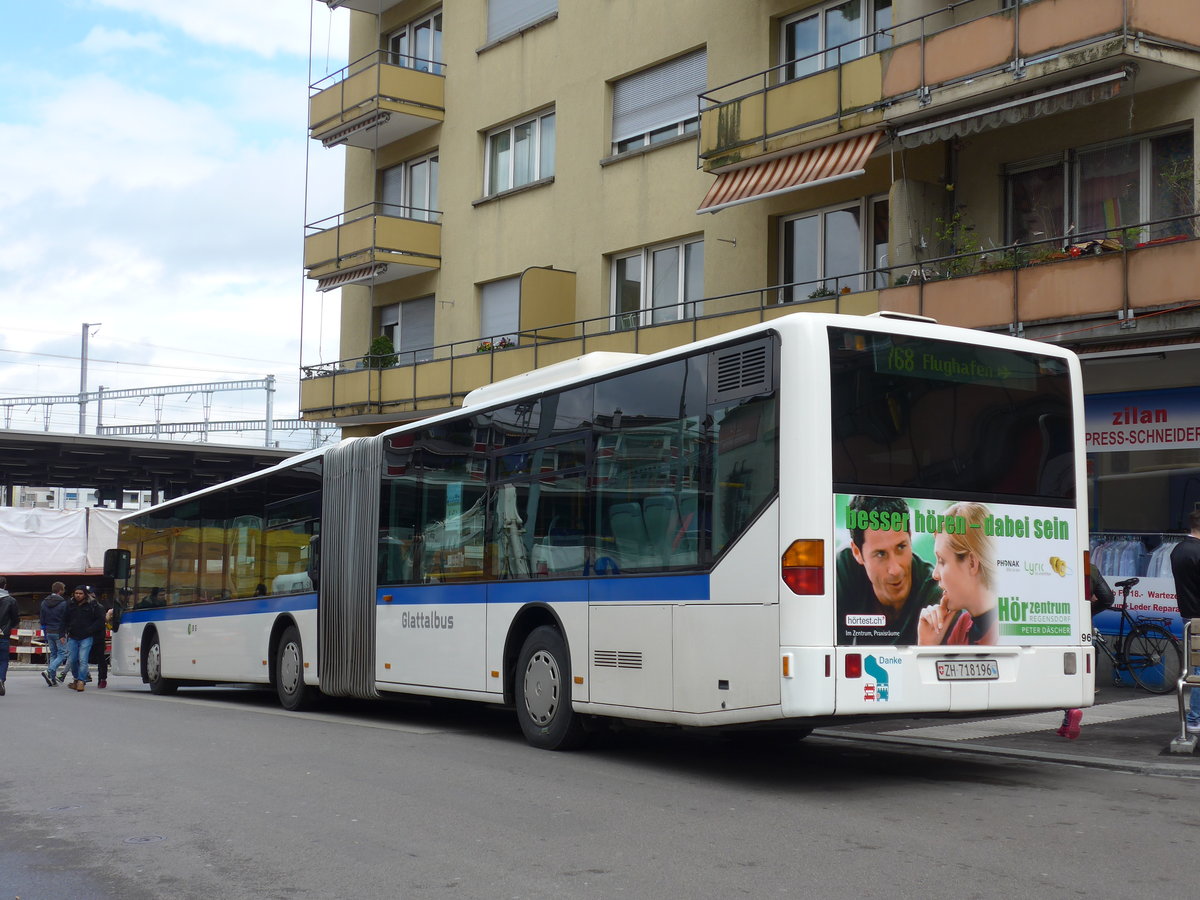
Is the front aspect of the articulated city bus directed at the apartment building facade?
no

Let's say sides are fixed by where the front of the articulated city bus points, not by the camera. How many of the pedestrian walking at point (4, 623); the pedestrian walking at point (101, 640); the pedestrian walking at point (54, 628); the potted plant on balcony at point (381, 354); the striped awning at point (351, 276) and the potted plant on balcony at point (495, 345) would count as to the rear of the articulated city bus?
0

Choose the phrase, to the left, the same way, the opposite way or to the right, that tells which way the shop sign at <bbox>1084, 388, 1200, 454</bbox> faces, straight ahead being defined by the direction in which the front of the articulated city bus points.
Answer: to the left

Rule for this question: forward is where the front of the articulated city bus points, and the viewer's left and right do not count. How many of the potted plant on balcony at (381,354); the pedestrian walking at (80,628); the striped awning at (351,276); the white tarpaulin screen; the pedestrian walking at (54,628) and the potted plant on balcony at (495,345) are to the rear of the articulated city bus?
0

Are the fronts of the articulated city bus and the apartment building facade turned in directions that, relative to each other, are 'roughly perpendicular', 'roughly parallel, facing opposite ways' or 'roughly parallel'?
roughly perpendicular

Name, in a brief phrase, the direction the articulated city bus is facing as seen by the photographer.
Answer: facing away from the viewer and to the left of the viewer

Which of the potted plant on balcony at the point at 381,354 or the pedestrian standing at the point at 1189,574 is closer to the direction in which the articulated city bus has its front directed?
the potted plant on balcony

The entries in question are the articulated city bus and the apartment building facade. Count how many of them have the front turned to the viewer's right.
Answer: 0

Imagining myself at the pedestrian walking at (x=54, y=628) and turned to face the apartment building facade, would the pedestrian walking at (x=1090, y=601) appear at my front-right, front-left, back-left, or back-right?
front-right

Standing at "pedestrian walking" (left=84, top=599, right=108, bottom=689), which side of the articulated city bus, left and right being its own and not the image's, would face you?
front

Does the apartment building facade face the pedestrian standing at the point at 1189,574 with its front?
no

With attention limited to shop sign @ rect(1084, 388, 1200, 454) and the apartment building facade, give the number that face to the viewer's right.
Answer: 0

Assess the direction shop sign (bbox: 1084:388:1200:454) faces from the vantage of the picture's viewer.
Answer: facing the viewer and to the left of the viewer

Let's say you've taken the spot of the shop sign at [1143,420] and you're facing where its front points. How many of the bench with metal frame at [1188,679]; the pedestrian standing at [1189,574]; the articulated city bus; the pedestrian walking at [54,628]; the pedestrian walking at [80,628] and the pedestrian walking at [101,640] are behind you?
0

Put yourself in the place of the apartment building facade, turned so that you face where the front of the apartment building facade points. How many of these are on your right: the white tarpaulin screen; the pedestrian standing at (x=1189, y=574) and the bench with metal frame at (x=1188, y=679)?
1

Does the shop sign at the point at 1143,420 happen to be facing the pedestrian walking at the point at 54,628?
no

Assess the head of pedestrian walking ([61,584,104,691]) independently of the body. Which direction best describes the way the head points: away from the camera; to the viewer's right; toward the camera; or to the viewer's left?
toward the camera
